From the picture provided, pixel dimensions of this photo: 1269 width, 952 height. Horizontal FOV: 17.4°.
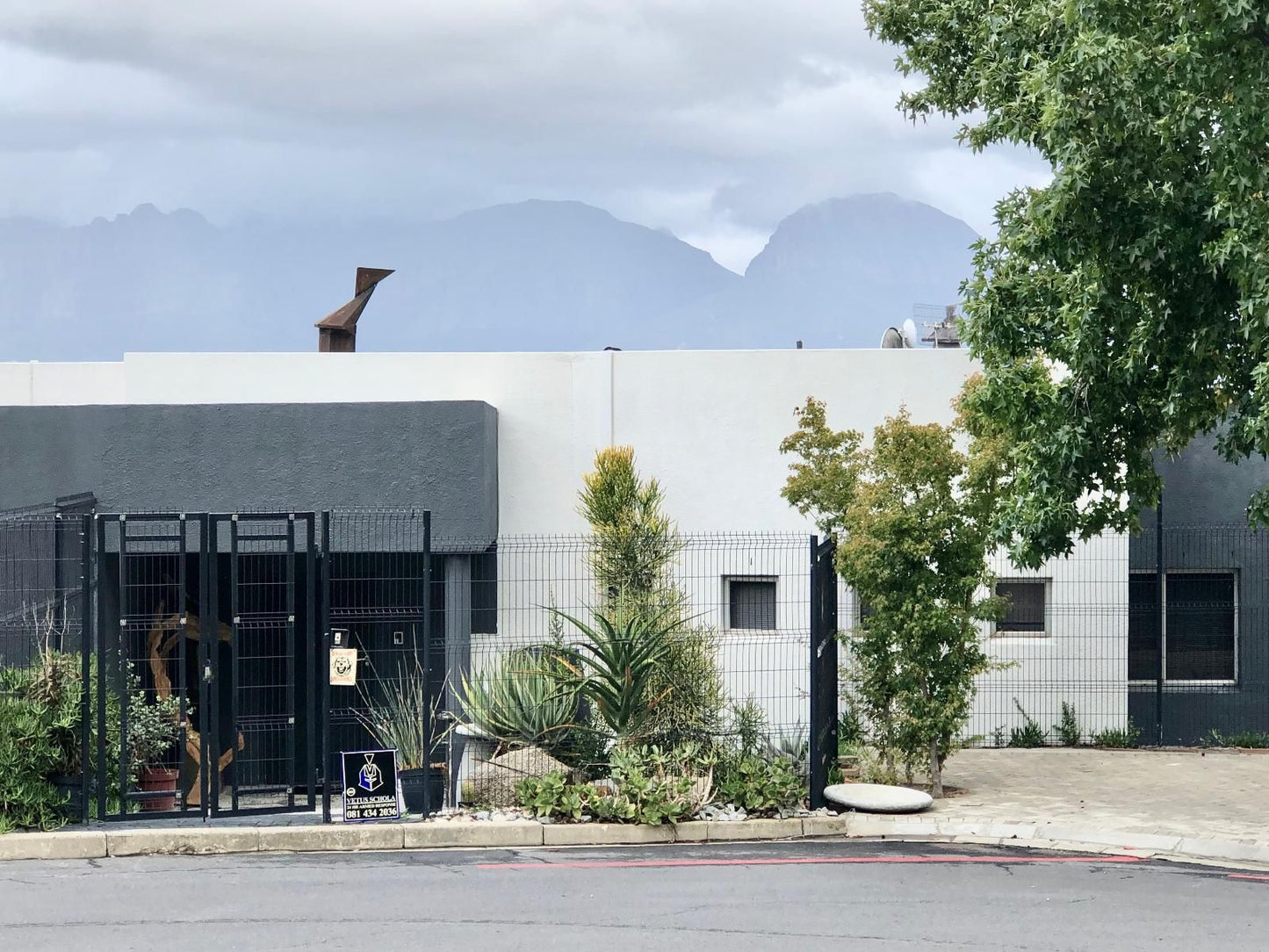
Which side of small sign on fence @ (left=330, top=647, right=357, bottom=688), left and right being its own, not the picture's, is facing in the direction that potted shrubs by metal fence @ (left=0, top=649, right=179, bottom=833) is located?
right

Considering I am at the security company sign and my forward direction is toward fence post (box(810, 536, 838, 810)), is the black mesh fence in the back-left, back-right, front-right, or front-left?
back-left

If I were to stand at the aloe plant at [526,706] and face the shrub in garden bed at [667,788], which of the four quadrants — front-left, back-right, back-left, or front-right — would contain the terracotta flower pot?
back-right

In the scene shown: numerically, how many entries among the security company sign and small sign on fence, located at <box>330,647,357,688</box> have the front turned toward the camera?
2

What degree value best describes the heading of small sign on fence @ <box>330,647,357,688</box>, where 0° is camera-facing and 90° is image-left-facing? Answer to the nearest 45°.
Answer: approximately 0°
